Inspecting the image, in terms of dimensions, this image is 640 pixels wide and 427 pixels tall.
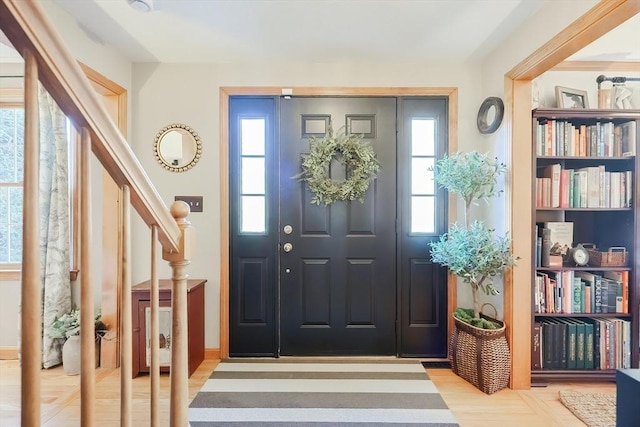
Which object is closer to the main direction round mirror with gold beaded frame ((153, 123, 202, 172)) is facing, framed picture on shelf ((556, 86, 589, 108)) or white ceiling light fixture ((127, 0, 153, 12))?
the white ceiling light fixture

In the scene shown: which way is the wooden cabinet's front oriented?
toward the camera

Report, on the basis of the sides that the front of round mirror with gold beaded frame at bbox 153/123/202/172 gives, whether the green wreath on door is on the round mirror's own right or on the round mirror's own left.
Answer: on the round mirror's own left

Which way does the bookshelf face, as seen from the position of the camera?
facing the viewer

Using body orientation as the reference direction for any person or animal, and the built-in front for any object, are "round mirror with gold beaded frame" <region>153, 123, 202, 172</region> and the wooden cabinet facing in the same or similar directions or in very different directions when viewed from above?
same or similar directions

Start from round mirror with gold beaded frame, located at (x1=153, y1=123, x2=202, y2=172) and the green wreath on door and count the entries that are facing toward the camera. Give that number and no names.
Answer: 2

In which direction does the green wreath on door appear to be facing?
toward the camera

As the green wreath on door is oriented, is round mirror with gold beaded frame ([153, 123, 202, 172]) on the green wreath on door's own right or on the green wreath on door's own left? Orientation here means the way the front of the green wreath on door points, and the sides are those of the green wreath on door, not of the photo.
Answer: on the green wreath on door's own right

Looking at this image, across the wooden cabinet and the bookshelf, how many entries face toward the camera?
2
